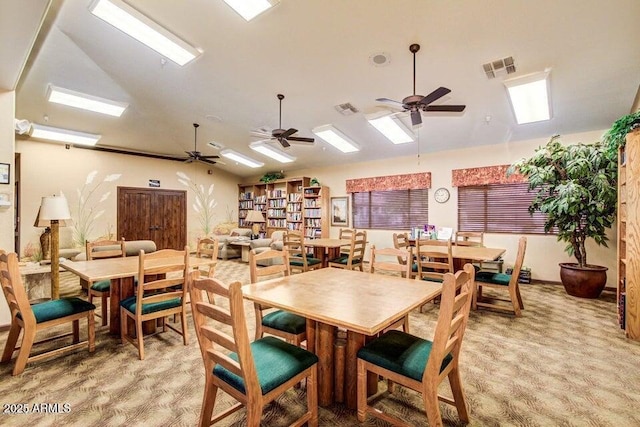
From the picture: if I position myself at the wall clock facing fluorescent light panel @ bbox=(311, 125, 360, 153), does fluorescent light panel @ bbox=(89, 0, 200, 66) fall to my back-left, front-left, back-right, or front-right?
front-left

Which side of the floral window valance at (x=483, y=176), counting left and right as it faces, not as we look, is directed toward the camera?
front

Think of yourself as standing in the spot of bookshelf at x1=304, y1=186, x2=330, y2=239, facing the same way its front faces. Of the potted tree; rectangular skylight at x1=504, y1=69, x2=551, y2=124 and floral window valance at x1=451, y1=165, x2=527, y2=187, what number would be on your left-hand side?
3

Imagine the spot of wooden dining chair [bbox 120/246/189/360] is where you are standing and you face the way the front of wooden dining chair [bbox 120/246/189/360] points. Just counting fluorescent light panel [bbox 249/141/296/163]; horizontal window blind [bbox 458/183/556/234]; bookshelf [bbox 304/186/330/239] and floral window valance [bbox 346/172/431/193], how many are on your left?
0

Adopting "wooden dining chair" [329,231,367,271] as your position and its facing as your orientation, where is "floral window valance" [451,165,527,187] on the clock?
The floral window valance is roughly at 4 o'clock from the wooden dining chair.

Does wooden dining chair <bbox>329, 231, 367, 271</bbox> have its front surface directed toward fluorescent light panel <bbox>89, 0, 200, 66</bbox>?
no

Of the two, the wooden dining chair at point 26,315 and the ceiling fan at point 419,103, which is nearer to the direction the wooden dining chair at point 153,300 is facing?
the wooden dining chair

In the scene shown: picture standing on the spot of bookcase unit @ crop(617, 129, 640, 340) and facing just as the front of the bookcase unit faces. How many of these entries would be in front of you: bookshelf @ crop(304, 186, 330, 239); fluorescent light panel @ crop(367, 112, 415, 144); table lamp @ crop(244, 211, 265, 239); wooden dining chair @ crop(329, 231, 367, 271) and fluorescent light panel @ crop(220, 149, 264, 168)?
5

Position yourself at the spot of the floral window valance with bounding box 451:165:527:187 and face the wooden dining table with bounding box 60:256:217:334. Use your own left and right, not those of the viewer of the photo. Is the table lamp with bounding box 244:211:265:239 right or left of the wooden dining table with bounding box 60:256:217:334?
right

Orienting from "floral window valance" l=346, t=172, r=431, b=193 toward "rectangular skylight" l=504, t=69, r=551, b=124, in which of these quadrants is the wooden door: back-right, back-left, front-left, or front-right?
back-right

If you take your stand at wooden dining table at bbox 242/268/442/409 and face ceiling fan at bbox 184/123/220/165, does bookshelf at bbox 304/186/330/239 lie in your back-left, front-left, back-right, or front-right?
front-right

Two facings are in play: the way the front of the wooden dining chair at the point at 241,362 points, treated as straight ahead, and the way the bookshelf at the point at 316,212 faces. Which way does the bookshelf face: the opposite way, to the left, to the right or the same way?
the opposite way

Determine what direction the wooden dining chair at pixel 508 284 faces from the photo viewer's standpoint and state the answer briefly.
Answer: facing to the left of the viewer

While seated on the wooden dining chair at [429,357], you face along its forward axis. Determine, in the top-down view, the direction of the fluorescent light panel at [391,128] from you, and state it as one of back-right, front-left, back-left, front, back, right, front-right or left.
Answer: front-right

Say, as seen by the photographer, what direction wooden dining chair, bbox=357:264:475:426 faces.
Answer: facing away from the viewer and to the left of the viewer

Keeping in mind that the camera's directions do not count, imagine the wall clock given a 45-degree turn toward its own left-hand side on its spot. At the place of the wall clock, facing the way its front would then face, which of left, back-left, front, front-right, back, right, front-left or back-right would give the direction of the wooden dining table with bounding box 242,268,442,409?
front-right

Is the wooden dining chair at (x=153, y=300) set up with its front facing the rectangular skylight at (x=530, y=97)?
no

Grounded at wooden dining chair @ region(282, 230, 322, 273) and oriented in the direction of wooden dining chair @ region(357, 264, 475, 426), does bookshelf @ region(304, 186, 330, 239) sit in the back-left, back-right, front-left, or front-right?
back-left
